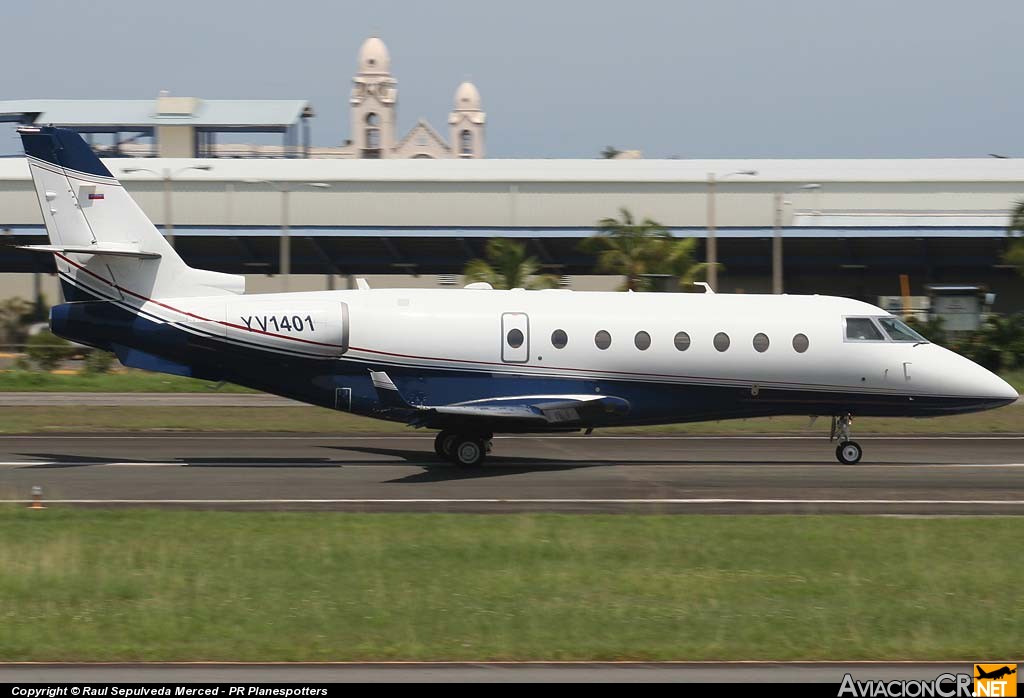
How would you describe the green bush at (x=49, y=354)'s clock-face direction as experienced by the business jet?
The green bush is roughly at 8 o'clock from the business jet.

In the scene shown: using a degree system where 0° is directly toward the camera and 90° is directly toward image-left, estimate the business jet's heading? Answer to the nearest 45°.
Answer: approximately 270°
